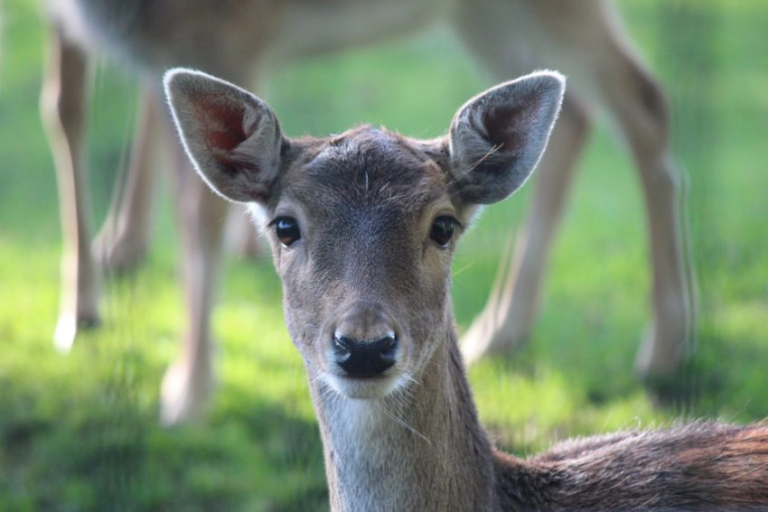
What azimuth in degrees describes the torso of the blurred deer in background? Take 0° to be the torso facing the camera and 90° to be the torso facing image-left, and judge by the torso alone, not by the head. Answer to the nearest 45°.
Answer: approximately 90°
